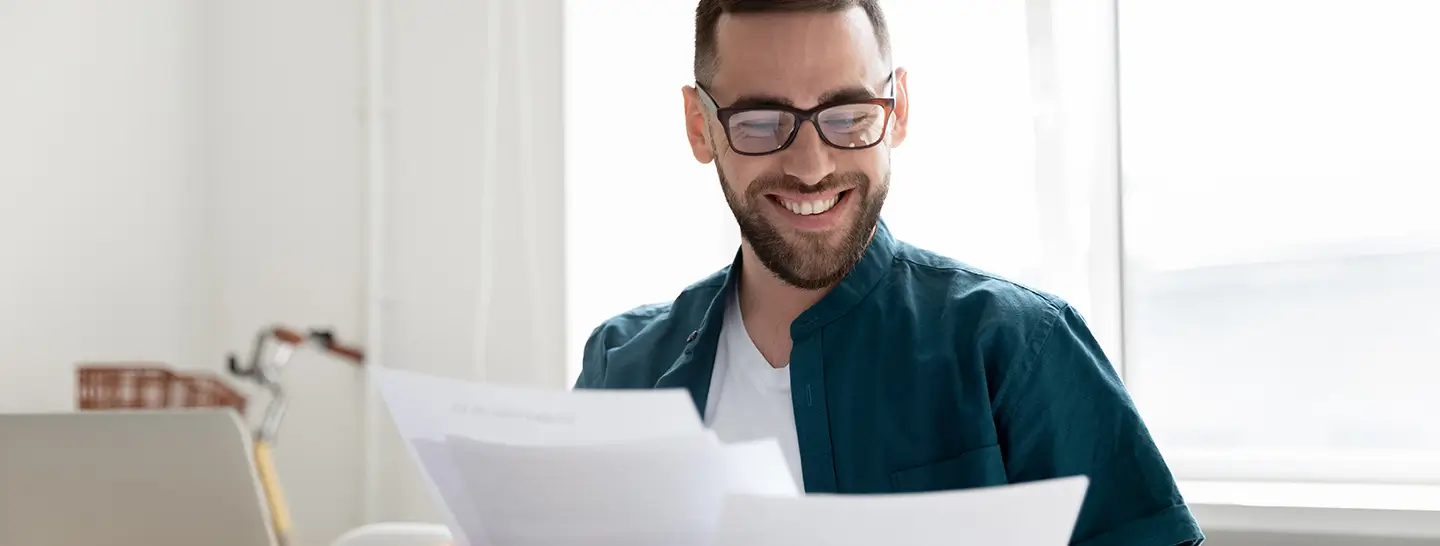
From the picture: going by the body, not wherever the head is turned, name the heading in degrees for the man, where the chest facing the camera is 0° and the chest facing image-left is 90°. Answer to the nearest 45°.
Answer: approximately 45°

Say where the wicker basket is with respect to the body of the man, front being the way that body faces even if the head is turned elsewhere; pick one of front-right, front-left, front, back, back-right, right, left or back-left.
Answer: right

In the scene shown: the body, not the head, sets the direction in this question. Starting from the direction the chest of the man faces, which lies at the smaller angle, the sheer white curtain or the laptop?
the laptop

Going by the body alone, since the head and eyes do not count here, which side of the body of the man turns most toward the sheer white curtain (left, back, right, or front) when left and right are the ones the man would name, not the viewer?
right

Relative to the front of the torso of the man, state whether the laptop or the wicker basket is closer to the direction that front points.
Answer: the laptop

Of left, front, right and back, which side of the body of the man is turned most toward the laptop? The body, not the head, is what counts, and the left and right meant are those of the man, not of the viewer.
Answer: front
